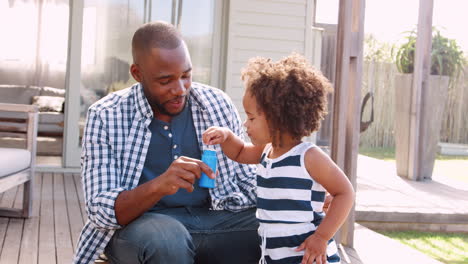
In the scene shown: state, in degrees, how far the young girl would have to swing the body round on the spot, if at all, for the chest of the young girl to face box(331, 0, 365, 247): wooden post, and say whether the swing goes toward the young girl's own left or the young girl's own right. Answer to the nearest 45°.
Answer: approximately 135° to the young girl's own right

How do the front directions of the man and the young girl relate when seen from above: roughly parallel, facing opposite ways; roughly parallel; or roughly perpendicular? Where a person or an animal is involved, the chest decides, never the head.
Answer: roughly perpendicular

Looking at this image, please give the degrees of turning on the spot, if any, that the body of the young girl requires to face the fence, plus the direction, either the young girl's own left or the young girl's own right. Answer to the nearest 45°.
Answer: approximately 135° to the young girl's own right

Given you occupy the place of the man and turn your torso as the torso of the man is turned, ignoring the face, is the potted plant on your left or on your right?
on your left

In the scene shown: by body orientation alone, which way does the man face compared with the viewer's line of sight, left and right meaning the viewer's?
facing the viewer and to the right of the viewer

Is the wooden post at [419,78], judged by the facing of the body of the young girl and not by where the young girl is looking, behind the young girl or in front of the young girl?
behind

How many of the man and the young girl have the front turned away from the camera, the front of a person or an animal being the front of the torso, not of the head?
0

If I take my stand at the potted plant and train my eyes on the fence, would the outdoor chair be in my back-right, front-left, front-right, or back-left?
back-left

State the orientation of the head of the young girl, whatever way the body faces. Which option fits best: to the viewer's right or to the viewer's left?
to the viewer's left

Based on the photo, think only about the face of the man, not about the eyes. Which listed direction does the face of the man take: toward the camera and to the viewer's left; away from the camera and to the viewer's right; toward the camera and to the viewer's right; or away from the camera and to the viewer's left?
toward the camera and to the viewer's right

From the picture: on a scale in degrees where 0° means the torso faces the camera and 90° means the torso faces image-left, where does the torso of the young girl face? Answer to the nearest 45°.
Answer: approximately 45°

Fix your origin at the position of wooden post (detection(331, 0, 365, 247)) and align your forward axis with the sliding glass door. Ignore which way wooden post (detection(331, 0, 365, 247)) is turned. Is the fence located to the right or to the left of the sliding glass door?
right
